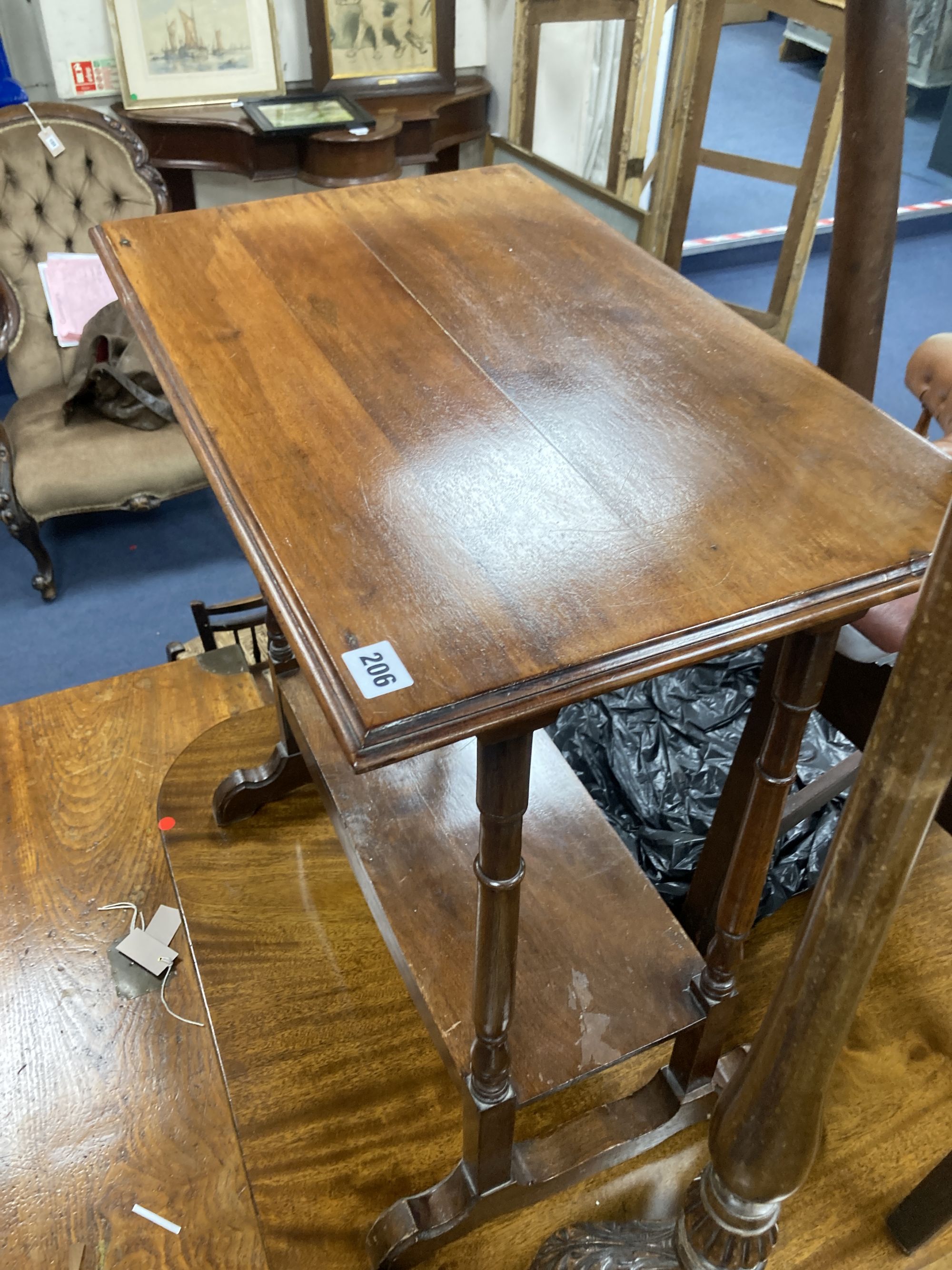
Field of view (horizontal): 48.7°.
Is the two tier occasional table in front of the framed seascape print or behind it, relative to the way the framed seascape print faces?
in front

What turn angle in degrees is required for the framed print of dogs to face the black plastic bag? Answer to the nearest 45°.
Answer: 0° — it already faces it

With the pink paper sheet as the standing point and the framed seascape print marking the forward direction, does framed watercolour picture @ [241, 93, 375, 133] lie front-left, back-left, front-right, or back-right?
front-right

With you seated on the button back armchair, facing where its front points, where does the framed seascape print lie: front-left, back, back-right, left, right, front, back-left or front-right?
left

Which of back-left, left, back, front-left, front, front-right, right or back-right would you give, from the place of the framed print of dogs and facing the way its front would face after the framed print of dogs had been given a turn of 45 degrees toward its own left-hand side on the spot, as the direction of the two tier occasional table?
front-right

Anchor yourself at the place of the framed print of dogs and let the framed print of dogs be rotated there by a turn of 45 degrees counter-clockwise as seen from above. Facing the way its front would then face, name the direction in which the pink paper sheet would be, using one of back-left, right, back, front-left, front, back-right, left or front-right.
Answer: right

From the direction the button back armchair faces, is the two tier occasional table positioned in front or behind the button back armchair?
in front

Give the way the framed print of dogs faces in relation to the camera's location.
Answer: facing the viewer

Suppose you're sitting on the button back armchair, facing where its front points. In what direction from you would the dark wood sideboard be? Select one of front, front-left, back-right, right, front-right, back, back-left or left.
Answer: left

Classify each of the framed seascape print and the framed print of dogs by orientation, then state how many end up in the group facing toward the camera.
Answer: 2

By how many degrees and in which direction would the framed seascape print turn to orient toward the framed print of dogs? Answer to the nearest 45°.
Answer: approximately 90° to its left

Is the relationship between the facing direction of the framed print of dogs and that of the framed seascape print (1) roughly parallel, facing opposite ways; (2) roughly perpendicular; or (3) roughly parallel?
roughly parallel

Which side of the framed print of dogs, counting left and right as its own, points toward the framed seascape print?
right

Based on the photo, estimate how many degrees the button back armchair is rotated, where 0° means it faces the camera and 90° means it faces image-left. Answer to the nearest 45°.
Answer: approximately 315°

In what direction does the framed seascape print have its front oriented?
toward the camera
